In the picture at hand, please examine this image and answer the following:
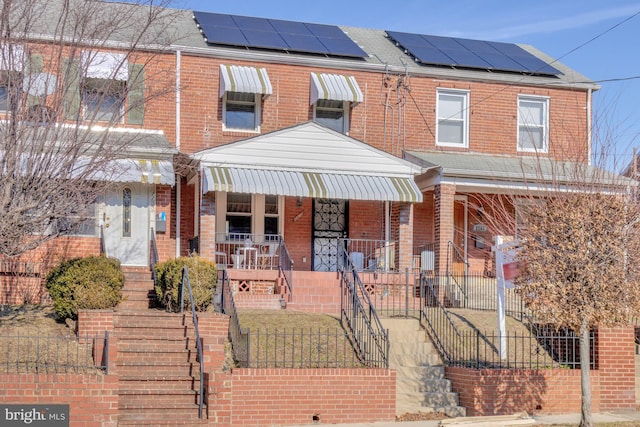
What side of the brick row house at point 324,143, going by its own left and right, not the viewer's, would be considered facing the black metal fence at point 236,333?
front

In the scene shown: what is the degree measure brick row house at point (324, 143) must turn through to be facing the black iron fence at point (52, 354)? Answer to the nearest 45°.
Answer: approximately 45° to its right

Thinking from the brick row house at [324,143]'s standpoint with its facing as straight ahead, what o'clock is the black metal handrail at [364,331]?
The black metal handrail is roughly at 12 o'clock from the brick row house.

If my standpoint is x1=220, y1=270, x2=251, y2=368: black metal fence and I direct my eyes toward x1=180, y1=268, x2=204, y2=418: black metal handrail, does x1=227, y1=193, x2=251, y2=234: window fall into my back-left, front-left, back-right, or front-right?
back-right

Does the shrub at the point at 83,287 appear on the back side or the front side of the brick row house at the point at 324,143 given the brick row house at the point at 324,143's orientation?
on the front side

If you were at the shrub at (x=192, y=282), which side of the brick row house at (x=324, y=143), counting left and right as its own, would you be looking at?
front

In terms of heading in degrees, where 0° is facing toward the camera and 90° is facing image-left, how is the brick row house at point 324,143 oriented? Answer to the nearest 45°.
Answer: approximately 0°

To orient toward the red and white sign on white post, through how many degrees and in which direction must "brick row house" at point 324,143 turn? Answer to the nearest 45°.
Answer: approximately 45° to its left

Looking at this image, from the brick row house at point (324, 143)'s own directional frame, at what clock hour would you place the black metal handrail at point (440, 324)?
The black metal handrail is roughly at 11 o'clock from the brick row house.

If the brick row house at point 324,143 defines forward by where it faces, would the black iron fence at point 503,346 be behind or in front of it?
in front

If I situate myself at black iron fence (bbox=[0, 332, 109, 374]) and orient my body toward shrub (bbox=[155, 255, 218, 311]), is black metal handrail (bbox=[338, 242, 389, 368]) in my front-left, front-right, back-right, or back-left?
front-right
